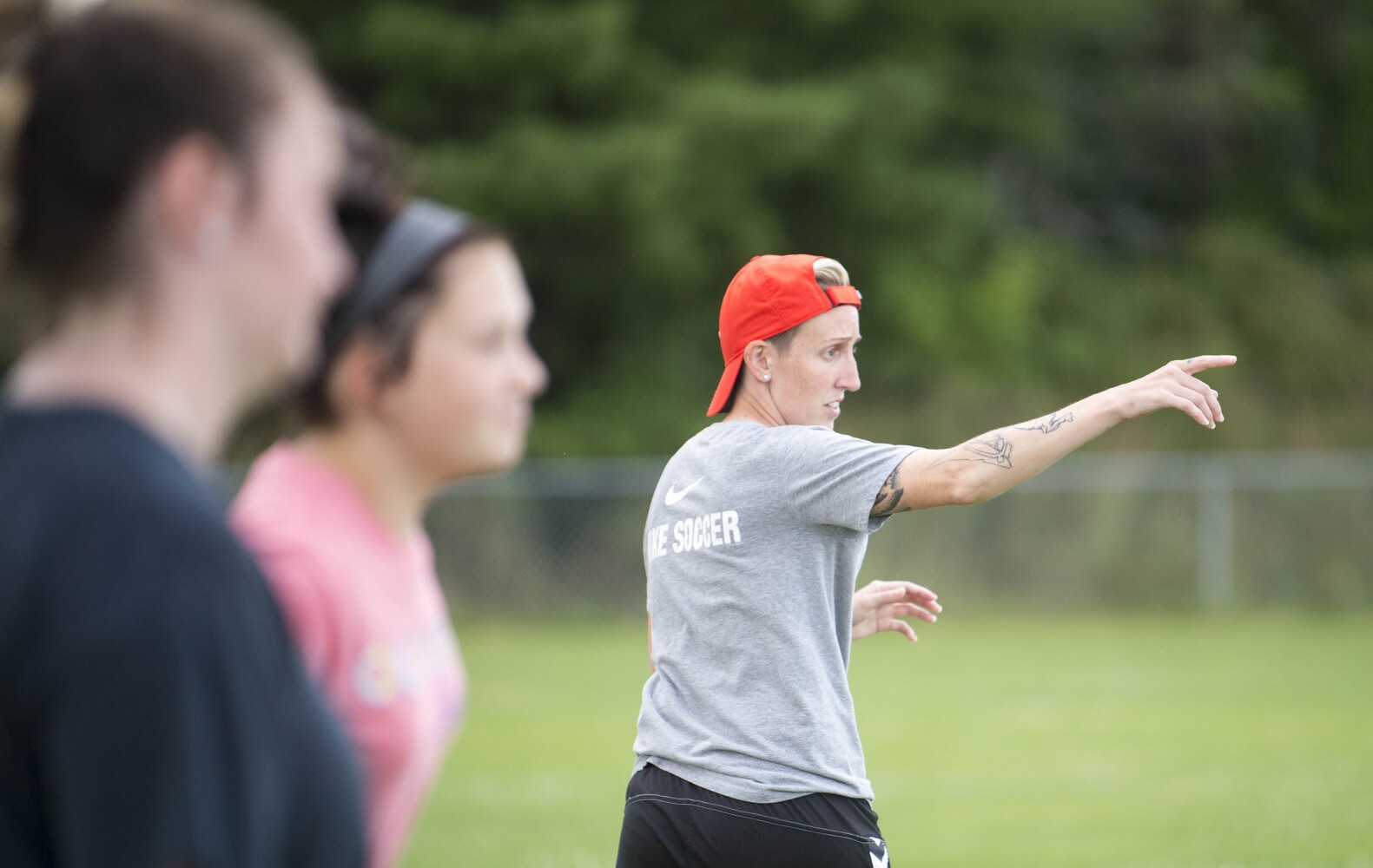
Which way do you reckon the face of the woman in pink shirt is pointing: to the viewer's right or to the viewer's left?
to the viewer's right

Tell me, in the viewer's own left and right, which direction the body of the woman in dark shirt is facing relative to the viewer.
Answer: facing to the right of the viewer

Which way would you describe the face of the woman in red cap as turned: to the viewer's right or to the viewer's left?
to the viewer's right

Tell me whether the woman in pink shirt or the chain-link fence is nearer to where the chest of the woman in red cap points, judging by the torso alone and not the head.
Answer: the chain-link fence

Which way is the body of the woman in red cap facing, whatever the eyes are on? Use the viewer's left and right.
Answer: facing away from the viewer and to the right of the viewer

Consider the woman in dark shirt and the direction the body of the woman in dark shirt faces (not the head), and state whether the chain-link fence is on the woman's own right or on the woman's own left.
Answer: on the woman's own left

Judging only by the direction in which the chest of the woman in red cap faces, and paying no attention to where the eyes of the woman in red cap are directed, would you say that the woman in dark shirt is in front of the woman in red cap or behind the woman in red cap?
behind
